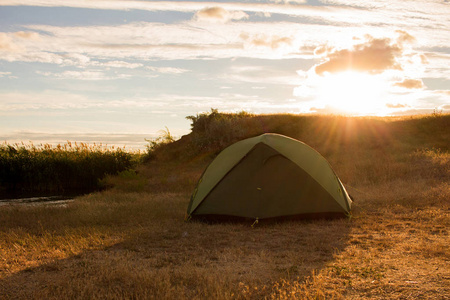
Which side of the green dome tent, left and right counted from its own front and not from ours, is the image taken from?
front
